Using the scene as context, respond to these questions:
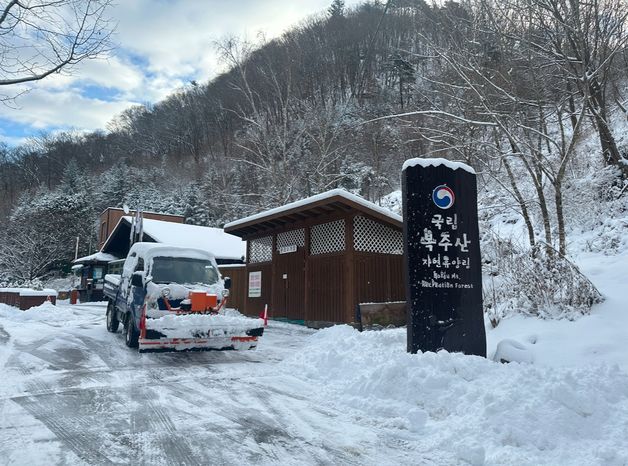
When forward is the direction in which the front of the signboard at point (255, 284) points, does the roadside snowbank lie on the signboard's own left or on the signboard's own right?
on the signboard's own left

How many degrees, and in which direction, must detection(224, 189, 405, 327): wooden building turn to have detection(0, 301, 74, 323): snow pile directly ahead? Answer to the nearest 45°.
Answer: approximately 45° to its right

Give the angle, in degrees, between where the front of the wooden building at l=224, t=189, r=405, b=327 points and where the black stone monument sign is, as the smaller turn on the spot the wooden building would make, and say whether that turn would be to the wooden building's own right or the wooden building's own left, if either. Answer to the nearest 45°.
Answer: approximately 45° to the wooden building's own left

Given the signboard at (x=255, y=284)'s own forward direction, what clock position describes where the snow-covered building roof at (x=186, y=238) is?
The snow-covered building roof is roughly at 4 o'clock from the signboard.

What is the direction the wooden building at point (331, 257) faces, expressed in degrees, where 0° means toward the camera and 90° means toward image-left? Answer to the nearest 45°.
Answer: approximately 45°

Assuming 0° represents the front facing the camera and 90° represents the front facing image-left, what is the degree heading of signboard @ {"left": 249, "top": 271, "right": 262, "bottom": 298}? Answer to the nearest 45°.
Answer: approximately 45°

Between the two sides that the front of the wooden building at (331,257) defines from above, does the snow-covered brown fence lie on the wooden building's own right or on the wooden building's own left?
on the wooden building's own right

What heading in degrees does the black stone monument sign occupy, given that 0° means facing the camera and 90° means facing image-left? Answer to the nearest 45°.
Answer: approximately 0°

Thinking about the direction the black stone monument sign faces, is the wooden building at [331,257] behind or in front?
behind

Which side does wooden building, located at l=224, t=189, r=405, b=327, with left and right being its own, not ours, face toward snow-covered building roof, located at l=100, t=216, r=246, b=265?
right
